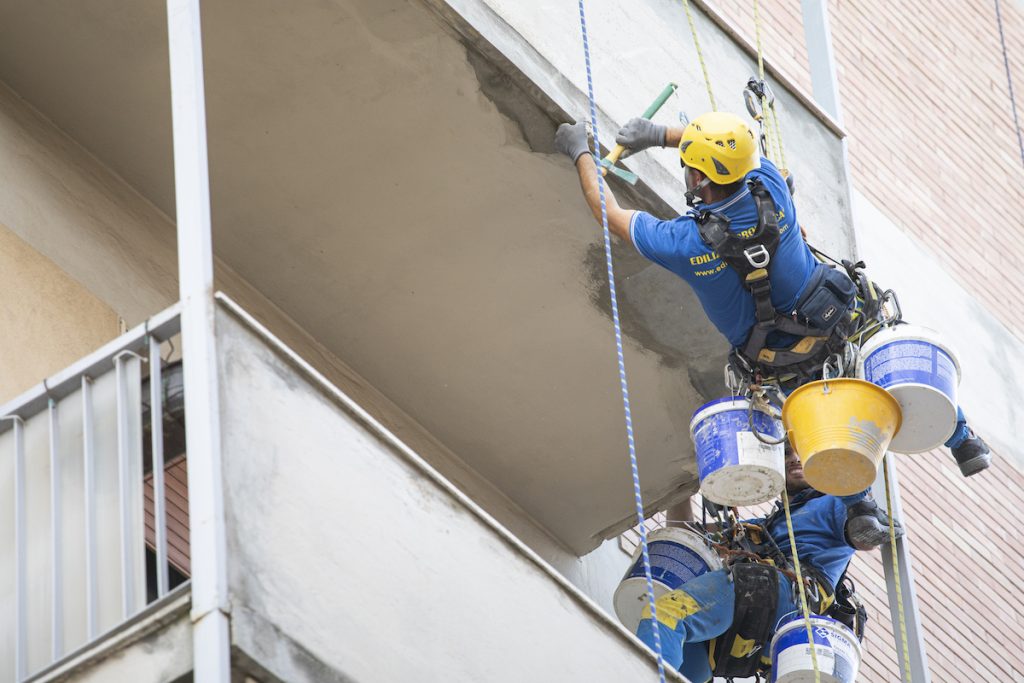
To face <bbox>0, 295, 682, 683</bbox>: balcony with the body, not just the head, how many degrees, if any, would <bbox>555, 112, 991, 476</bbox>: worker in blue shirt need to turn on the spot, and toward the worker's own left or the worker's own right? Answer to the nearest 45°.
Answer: approximately 90° to the worker's own left

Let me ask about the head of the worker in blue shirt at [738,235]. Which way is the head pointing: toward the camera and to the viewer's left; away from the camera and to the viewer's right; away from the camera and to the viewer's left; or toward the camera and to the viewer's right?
away from the camera and to the viewer's left

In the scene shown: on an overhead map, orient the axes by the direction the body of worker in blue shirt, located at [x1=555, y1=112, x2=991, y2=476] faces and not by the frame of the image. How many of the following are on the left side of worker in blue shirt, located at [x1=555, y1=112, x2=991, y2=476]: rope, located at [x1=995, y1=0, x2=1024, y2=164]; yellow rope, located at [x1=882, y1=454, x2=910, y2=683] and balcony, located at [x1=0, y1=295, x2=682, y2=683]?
1

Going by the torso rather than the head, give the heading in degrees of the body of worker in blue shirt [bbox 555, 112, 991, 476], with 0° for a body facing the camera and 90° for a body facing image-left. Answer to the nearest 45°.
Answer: approximately 135°
